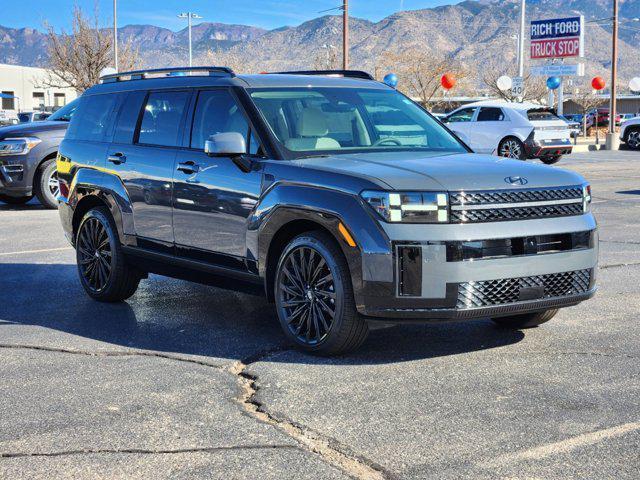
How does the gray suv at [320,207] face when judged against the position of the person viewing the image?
facing the viewer and to the right of the viewer

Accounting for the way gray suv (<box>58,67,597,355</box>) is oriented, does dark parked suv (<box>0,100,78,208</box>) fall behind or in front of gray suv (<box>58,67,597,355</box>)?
behind

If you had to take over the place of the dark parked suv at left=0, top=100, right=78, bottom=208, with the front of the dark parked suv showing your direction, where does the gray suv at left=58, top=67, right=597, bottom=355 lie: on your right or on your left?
on your left

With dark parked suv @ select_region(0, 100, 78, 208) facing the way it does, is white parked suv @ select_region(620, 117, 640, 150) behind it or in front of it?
behind

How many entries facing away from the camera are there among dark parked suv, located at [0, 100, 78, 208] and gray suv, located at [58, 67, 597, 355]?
0

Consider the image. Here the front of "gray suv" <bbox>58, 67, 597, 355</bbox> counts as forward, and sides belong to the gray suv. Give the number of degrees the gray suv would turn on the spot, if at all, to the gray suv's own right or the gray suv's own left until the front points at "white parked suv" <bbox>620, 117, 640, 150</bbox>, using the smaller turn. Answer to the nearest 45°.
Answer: approximately 135° to the gray suv's own left

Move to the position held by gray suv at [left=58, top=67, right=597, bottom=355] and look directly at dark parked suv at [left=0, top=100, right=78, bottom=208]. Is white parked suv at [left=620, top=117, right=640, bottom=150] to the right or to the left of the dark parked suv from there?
right

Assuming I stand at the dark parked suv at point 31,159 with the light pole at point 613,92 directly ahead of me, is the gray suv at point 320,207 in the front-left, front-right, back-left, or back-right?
back-right

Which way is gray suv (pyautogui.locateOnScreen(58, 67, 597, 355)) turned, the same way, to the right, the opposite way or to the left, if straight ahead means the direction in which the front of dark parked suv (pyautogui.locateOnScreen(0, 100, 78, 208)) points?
to the left

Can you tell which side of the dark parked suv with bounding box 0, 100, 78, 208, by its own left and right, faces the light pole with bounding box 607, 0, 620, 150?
back

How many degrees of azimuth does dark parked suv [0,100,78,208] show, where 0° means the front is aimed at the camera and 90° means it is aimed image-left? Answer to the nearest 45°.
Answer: approximately 45°
